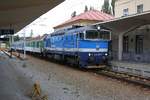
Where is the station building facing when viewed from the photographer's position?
facing the viewer and to the left of the viewer
